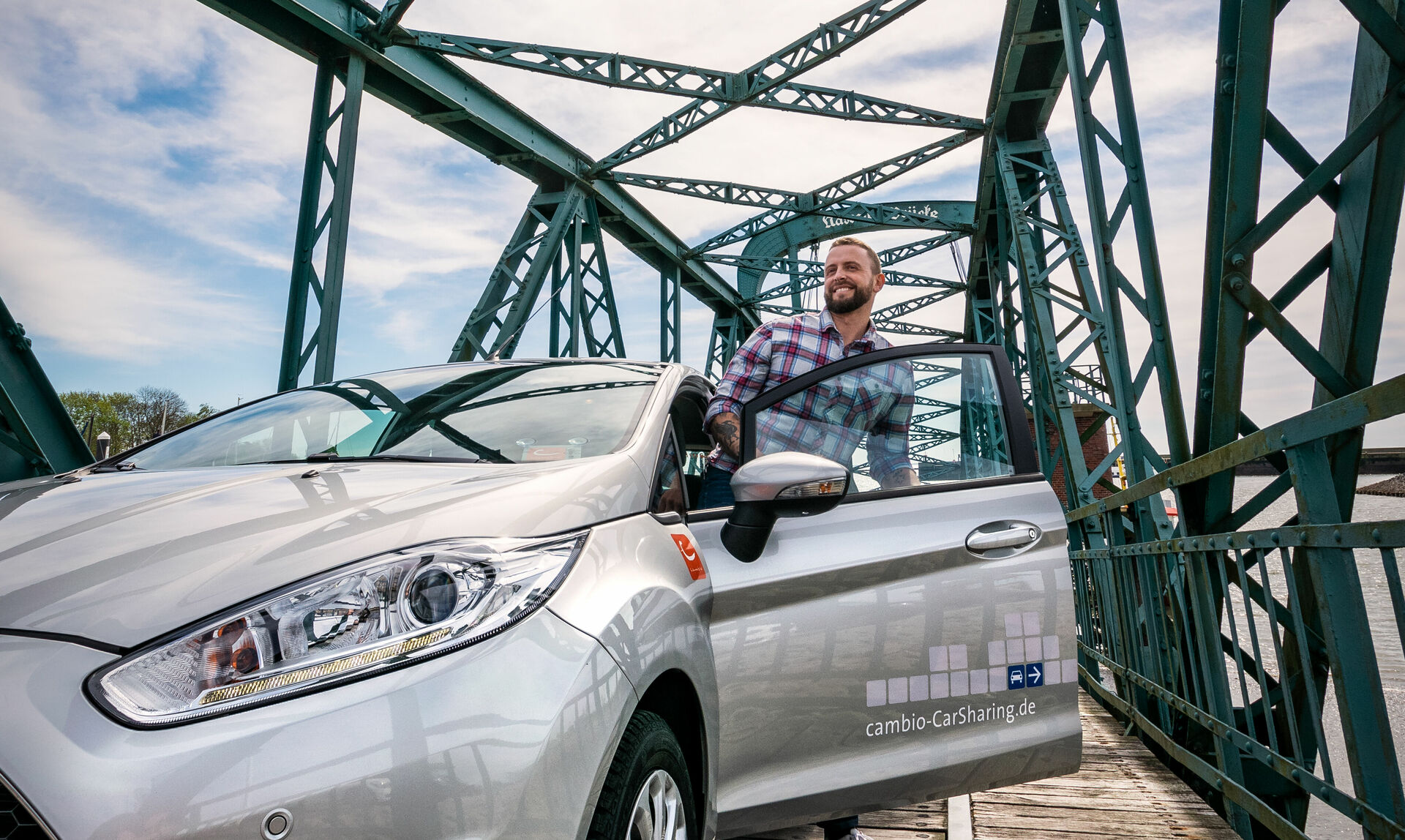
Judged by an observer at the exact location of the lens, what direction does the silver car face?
facing the viewer and to the left of the viewer
